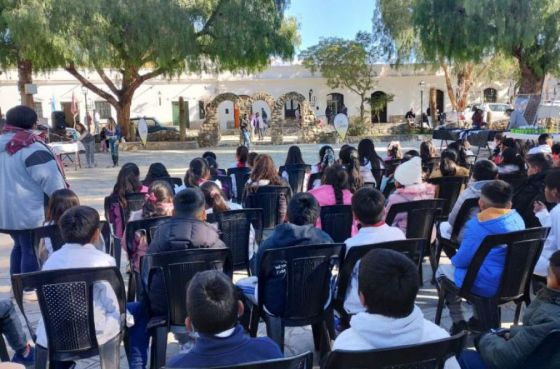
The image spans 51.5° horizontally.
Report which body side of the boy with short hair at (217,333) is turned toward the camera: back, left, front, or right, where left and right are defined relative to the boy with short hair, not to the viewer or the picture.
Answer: back

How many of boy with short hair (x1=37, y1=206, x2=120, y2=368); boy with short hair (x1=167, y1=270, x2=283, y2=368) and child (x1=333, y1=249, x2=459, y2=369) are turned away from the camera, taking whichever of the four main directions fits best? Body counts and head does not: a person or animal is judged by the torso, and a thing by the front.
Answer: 3

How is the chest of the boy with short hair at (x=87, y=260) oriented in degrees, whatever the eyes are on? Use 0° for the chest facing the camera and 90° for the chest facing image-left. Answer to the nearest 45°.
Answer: approximately 180°

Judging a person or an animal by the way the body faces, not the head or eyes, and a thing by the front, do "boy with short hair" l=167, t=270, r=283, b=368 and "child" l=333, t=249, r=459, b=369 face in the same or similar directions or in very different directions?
same or similar directions

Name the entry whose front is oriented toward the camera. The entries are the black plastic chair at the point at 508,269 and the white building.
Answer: the white building

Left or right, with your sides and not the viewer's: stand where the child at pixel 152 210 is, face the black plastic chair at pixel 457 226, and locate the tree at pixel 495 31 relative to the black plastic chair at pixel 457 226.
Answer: left

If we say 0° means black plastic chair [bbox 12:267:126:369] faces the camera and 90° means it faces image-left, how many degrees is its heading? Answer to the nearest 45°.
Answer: approximately 180°

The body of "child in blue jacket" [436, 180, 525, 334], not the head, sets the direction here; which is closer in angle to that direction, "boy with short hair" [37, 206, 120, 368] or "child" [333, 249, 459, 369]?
the boy with short hair

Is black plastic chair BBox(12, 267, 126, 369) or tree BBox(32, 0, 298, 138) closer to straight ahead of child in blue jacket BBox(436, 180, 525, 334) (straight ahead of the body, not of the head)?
the tree

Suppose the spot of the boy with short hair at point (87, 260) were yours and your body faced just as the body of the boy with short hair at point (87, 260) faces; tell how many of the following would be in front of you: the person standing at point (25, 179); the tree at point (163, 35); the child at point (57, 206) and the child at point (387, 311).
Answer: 3

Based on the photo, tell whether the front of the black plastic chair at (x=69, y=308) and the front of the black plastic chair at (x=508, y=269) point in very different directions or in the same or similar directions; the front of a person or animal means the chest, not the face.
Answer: same or similar directions

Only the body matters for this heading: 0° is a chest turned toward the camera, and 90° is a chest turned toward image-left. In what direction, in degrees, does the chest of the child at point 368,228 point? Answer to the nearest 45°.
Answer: approximately 180°

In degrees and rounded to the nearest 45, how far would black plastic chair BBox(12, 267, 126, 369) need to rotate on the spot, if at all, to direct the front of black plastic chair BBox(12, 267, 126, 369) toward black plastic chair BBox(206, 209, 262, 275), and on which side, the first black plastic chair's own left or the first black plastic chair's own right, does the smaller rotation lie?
approximately 45° to the first black plastic chair's own right

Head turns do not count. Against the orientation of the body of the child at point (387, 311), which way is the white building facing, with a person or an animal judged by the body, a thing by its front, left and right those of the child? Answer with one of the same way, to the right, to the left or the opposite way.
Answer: the opposite way

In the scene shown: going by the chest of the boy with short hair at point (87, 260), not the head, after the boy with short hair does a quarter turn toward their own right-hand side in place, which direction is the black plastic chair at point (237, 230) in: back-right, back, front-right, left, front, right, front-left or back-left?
front-left

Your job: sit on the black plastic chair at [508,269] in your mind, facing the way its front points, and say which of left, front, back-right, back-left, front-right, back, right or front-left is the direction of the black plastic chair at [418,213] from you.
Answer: front

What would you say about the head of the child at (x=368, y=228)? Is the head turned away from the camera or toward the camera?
away from the camera

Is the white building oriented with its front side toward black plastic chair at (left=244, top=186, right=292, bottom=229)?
yes

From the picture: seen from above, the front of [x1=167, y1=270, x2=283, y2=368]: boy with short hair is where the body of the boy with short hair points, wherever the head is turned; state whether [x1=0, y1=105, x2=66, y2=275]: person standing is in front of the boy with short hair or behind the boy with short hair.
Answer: in front

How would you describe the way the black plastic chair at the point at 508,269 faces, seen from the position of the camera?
facing away from the viewer and to the left of the viewer

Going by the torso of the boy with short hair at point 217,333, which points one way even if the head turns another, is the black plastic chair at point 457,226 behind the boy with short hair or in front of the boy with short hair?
in front

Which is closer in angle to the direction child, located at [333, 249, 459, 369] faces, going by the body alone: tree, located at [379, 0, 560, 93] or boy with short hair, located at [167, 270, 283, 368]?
the tree
